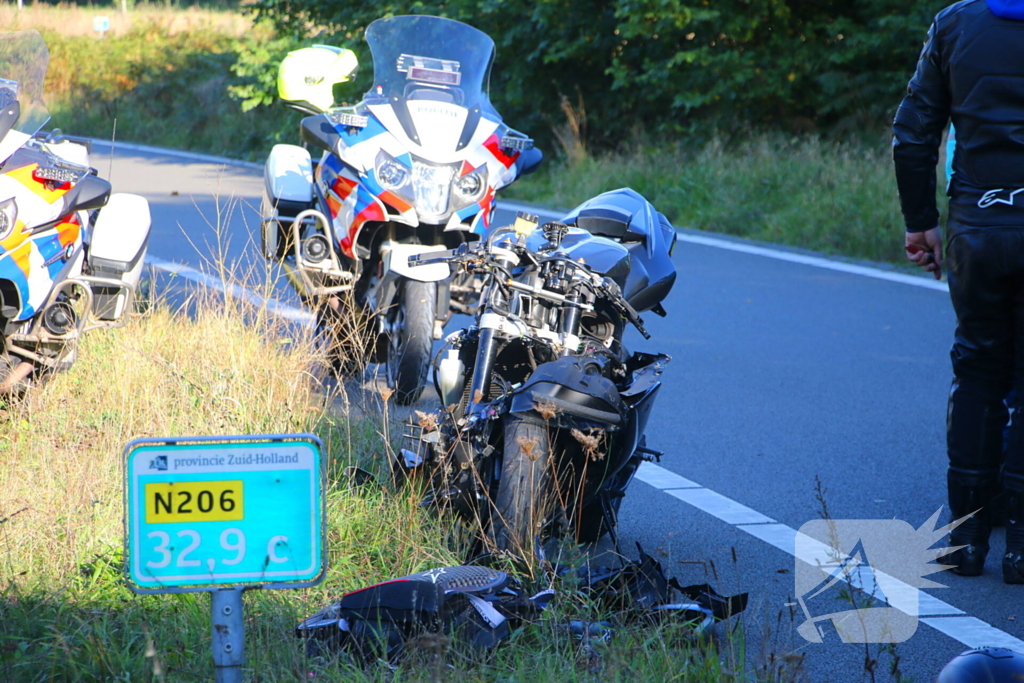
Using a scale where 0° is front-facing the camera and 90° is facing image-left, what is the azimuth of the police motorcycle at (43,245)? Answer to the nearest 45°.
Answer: approximately 45°

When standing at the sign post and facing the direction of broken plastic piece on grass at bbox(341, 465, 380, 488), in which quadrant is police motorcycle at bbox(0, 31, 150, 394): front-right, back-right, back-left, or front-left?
front-left

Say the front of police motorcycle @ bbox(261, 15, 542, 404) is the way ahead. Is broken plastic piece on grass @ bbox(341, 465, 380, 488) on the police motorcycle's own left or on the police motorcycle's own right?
on the police motorcycle's own right

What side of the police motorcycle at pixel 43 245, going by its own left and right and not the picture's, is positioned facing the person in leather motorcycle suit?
left

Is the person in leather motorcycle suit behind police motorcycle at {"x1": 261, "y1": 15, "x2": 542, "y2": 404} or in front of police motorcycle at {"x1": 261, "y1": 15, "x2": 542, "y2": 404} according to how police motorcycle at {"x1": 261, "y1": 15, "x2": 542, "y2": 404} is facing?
in front

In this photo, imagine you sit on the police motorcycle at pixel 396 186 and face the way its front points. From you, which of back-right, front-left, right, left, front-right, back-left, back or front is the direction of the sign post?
front-right

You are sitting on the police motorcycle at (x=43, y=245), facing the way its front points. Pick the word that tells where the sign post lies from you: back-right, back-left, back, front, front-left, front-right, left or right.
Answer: front-left

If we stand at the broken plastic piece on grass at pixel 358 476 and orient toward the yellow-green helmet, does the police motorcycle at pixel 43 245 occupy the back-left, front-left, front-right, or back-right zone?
front-left

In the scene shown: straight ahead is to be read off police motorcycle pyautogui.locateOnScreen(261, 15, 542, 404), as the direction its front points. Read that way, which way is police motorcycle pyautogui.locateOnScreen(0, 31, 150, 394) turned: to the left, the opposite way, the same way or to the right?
to the right

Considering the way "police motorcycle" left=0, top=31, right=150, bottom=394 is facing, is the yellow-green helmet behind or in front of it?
behind

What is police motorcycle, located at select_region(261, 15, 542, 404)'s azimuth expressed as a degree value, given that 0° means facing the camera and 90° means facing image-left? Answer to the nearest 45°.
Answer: approximately 315°
